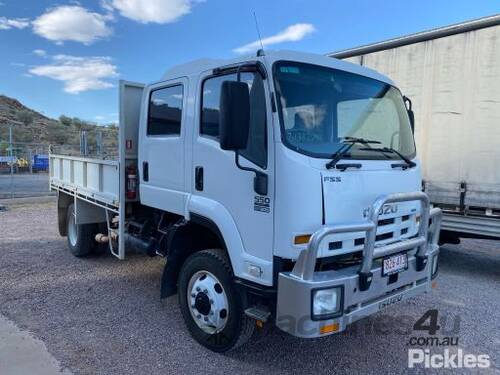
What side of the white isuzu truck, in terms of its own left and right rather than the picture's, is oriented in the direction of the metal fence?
back

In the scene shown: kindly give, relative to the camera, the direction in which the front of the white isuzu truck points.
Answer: facing the viewer and to the right of the viewer

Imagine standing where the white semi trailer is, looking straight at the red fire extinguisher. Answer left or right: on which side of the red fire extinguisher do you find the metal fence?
right

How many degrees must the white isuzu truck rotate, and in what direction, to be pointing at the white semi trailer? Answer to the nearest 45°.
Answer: approximately 90° to its left
